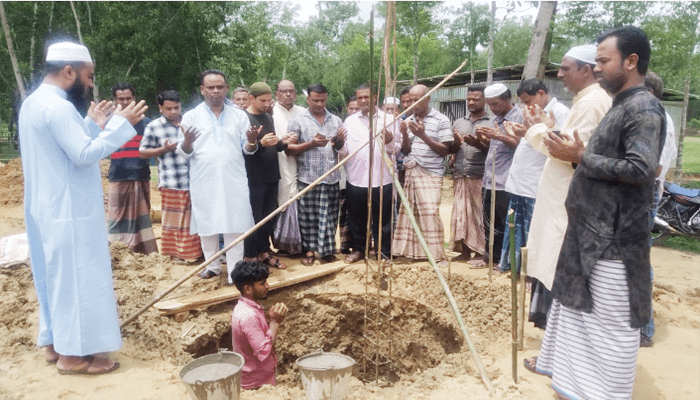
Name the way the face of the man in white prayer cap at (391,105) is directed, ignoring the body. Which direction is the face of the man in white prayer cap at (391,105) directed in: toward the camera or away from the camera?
toward the camera

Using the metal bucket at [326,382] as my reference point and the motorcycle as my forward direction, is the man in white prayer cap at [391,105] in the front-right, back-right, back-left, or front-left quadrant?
front-left

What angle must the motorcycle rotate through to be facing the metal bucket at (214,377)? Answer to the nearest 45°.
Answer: approximately 90° to its right

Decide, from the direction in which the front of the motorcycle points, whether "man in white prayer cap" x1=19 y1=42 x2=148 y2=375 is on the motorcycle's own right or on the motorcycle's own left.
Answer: on the motorcycle's own right

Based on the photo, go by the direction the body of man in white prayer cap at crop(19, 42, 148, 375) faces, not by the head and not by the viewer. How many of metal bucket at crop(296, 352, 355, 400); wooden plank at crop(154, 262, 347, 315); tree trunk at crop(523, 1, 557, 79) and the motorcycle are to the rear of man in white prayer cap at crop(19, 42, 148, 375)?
0

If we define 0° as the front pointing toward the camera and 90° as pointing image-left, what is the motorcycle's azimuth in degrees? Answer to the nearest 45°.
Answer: approximately 270°

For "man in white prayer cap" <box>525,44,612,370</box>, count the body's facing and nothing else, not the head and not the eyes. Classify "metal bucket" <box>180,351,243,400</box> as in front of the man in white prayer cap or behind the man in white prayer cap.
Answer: in front

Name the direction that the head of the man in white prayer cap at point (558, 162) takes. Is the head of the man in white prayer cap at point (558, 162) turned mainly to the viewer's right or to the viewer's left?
to the viewer's left

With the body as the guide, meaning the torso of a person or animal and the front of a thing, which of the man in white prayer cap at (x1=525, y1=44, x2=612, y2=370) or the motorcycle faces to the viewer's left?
the man in white prayer cap

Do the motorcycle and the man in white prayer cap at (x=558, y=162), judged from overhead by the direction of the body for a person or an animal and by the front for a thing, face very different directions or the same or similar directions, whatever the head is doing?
very different directions

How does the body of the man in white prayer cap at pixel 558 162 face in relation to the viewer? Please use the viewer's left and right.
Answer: facing to the left of the viewer

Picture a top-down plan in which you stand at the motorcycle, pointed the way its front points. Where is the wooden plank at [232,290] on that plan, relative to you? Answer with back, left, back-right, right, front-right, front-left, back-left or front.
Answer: back-right

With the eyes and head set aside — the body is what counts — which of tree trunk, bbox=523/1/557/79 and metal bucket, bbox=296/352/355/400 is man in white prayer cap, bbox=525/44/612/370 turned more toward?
the metal bucket

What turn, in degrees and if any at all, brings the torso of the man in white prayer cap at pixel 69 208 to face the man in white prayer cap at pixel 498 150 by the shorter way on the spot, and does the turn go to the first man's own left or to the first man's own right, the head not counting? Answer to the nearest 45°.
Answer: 0° — they already face them

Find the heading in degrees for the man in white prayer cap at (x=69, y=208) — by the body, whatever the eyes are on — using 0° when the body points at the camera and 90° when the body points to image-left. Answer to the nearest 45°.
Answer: approximately 270°

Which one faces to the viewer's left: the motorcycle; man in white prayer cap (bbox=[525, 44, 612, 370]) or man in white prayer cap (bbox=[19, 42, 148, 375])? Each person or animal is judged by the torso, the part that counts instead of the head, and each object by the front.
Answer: man in white prayer cap (bbox=[525, 44, 612, 370])
